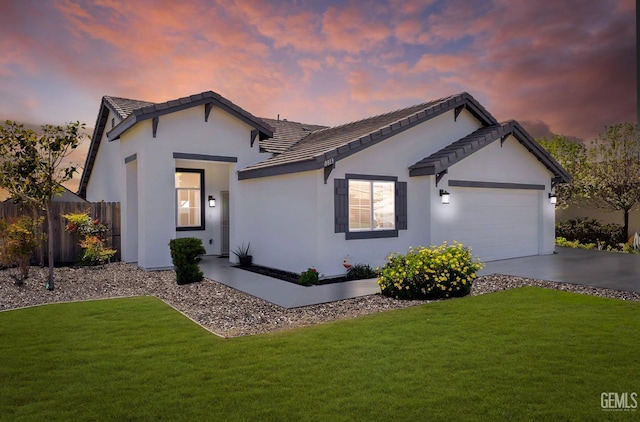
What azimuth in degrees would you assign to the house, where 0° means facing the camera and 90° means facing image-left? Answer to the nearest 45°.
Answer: approximately 315°

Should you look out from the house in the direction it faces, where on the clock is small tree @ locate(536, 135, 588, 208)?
The small tree is roughly at 9 o'clock from the house.

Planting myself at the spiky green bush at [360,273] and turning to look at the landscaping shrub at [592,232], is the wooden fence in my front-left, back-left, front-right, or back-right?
back-left

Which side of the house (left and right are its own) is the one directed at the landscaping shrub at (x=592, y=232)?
left

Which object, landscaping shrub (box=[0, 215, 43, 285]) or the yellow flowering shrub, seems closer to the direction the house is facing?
the yellow flowering shrub

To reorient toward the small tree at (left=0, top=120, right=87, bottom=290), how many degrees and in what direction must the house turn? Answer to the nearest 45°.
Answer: approximately 90° to its right
